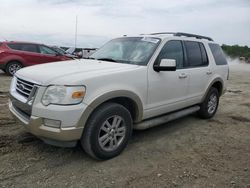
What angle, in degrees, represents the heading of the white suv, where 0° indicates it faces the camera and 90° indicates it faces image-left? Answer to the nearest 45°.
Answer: approximately 45°

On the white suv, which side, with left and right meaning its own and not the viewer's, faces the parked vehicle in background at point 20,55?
right
